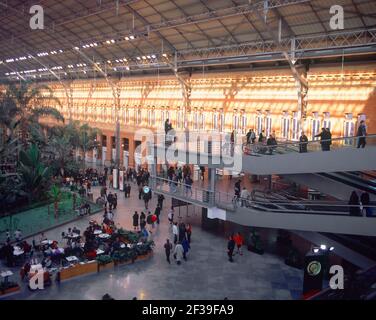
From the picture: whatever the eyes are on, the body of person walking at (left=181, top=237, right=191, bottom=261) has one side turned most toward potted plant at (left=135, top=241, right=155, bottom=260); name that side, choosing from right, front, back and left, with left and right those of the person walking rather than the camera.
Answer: left

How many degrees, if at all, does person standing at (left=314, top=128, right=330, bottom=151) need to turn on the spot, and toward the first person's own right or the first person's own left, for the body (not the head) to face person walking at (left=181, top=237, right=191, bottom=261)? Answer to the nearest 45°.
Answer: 0° — they already face them

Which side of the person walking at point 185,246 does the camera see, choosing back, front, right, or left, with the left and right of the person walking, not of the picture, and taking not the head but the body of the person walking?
back

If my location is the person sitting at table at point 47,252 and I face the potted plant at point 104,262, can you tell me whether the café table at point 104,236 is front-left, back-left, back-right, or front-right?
front-left
